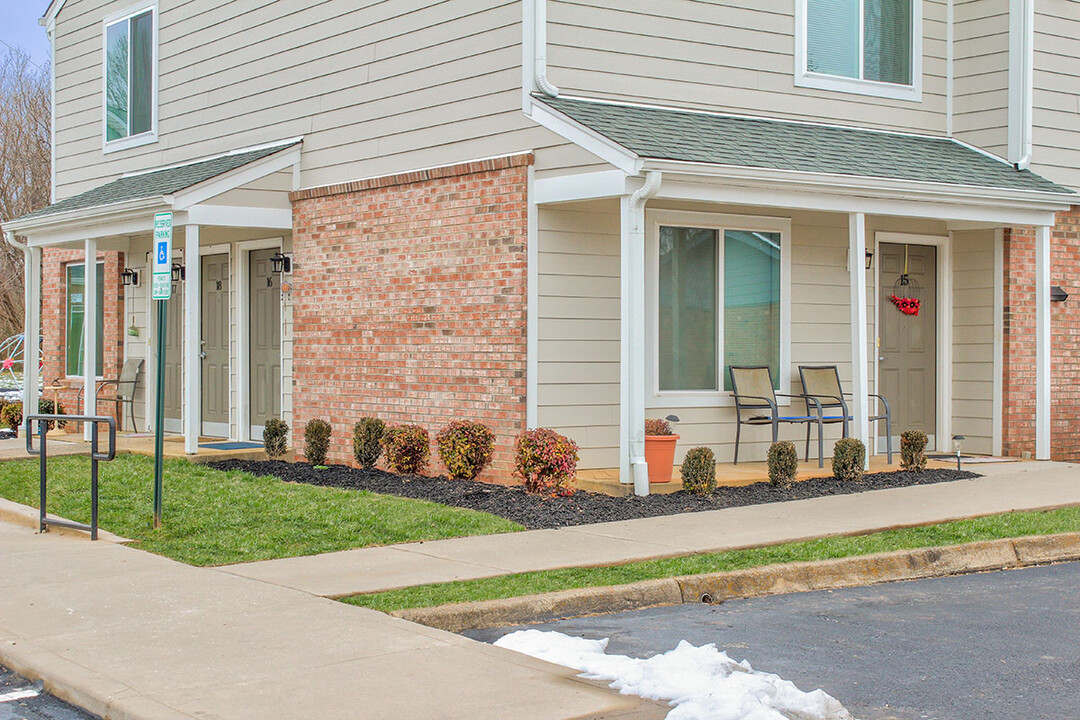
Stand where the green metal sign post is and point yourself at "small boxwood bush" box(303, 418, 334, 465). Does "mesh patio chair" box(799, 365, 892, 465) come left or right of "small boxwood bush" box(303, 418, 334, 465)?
right

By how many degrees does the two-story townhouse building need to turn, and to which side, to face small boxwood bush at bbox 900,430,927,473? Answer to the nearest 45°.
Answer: approximately 45° to its left

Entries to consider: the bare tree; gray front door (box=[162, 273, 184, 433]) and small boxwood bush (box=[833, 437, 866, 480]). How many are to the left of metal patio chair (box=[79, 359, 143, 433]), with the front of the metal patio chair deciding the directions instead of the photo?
2

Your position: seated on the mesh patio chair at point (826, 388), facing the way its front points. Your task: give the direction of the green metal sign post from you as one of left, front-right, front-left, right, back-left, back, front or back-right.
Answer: right

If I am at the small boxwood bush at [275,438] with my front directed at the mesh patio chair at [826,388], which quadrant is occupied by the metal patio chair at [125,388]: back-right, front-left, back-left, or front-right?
back-left

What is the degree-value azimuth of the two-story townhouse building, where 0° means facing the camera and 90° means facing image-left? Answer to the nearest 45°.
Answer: approximately 315°

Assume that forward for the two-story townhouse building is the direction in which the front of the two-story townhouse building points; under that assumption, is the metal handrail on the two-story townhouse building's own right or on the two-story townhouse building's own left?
on the two-story townhouse building's own right

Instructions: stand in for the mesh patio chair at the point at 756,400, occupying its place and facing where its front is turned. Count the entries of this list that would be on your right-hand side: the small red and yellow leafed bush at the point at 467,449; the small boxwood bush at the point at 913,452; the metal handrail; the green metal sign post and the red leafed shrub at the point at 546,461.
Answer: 4

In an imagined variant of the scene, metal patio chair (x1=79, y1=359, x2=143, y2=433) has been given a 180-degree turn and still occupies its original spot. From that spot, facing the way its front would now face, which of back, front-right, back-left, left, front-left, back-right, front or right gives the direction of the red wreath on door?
right

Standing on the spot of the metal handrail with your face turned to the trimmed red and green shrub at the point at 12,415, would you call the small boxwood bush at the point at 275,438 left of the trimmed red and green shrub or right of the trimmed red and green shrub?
right

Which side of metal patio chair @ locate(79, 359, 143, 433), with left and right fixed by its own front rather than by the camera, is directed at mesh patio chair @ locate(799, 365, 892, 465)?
left

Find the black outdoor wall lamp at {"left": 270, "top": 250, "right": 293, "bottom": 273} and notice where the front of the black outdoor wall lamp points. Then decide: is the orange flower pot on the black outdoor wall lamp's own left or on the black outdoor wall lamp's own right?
on the black outdoor wall lamp's own left

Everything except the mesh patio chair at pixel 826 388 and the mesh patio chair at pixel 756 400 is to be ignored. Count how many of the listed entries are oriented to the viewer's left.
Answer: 0

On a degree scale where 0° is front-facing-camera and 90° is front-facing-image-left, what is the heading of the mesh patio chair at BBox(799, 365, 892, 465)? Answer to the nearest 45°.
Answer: approximately 315°
